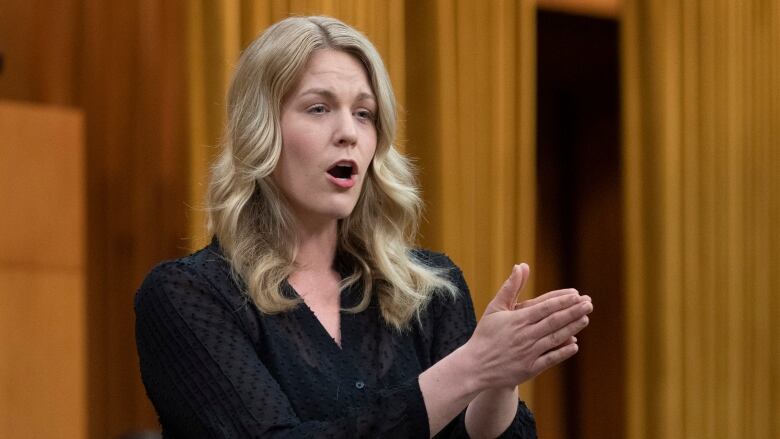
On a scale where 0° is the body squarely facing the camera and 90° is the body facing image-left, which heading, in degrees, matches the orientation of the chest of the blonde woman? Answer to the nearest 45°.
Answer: approximately 315°
